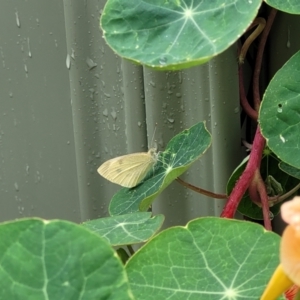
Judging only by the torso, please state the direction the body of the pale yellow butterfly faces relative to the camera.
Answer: to the viewer's right
